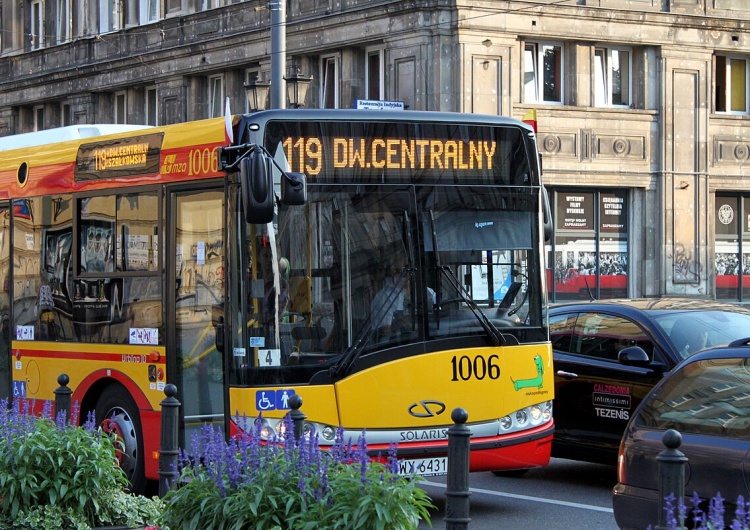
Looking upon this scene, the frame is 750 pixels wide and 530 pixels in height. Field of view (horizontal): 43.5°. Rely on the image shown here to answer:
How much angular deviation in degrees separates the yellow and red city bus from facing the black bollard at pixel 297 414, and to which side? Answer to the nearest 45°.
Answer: approximately 45° to its right

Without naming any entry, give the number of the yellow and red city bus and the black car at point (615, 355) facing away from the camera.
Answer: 0

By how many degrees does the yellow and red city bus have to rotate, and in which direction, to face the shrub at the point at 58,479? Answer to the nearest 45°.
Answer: approximately 90° to its right

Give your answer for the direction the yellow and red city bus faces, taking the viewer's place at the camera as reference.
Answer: facing the viewer and to the right of the viewer

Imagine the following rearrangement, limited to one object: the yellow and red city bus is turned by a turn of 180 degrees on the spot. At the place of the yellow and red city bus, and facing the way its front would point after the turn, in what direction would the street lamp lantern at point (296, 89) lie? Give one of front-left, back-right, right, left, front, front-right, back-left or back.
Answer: front-right

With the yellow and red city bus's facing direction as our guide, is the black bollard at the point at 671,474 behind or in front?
in front

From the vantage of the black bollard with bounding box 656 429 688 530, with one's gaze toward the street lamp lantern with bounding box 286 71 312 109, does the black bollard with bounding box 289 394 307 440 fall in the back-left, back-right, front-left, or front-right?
front-left

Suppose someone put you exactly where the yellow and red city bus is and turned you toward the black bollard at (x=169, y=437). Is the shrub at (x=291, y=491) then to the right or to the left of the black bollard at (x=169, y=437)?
left
